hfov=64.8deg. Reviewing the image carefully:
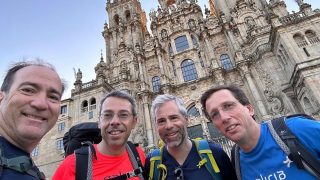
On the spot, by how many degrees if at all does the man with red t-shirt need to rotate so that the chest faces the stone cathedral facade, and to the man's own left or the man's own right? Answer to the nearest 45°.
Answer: approximately 135° to the man's own left

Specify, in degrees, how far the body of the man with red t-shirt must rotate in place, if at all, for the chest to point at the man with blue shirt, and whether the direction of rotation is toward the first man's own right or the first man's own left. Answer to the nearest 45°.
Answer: approximately 45° to the first man's own left

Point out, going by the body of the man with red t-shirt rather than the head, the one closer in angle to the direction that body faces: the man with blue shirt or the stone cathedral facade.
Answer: the man with blue shirt

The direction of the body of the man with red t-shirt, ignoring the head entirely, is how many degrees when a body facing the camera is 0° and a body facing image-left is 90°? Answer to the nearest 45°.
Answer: approximately 0°
